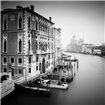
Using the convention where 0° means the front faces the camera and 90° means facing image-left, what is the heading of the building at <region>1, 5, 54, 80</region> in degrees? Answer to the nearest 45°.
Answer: approximately 315°
